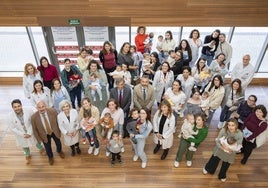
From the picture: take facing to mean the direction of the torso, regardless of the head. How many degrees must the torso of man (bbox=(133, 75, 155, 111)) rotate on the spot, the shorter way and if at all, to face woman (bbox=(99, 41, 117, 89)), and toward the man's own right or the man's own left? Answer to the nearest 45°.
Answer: approximately 135° to the man's own right

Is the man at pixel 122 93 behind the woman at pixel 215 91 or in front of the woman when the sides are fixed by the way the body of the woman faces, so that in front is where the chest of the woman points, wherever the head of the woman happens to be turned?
in front

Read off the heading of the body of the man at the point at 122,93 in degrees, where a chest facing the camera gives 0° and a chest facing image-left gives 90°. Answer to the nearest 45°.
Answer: approximately 0°

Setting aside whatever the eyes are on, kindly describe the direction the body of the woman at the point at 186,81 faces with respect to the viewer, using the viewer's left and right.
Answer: facing the viewer

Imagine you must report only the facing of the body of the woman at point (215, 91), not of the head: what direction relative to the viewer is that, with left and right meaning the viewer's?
facing the viewer and to the left of the viewer

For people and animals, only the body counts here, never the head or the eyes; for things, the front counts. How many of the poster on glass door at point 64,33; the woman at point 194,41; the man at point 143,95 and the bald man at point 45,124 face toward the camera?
4

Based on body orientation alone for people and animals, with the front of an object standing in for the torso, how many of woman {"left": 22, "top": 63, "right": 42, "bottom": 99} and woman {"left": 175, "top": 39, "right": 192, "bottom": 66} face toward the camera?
2

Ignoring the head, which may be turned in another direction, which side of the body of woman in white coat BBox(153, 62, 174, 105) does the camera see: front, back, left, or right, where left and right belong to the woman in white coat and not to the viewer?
front

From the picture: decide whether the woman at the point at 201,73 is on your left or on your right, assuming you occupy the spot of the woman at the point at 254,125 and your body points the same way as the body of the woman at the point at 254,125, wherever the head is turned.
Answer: on your right

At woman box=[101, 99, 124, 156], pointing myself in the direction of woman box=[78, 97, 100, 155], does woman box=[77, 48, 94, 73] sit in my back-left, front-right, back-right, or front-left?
front-right

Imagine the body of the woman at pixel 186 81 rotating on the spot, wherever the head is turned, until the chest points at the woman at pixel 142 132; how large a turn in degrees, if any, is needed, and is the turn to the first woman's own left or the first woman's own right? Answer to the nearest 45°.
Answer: approximately 45° to the first woman's own right

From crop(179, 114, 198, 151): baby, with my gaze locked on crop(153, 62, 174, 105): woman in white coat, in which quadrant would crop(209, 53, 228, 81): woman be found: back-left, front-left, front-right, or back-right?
front-right

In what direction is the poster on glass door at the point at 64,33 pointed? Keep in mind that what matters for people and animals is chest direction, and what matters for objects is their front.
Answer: toward the camera

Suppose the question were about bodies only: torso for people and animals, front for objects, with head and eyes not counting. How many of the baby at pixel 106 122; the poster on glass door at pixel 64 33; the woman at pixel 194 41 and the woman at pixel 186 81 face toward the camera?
4

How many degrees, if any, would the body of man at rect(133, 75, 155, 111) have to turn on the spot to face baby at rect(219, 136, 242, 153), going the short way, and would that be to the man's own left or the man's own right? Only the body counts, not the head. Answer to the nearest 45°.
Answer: approximately 45° to the man's own left
